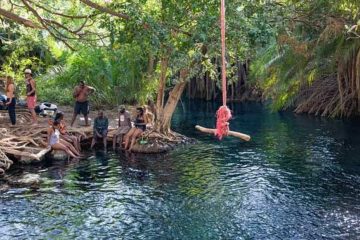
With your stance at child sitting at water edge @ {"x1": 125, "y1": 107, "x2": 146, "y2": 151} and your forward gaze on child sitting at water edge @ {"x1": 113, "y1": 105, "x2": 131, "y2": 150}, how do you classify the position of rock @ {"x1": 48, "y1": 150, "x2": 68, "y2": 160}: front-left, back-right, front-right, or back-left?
front-left

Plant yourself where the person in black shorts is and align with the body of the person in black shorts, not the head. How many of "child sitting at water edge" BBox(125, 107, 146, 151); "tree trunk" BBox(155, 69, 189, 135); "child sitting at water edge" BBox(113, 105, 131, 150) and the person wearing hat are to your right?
1

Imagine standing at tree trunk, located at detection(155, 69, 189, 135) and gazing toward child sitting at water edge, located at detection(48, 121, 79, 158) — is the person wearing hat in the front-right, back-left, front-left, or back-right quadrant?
front-right

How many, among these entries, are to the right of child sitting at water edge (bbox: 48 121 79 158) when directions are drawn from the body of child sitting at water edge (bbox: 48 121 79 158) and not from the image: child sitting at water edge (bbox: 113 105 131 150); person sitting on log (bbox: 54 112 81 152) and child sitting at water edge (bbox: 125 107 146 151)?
0

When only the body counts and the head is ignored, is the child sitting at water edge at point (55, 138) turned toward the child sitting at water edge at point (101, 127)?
no

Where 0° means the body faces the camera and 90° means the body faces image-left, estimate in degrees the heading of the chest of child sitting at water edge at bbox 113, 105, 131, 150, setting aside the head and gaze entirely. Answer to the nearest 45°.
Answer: approximately 45°

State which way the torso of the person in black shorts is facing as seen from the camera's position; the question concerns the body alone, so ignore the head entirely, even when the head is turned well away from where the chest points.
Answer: toward the camera

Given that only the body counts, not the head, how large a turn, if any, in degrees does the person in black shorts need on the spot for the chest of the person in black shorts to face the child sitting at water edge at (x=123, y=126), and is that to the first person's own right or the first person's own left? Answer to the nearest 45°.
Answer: approximately 90° to the first person's own left

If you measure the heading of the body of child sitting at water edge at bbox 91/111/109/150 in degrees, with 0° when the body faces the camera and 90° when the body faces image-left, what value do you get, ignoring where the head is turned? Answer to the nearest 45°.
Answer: approximately 0°
